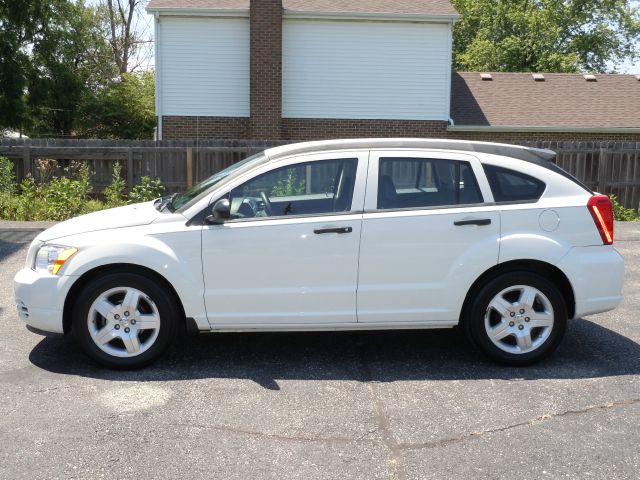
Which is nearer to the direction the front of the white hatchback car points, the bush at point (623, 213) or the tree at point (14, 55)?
the tree

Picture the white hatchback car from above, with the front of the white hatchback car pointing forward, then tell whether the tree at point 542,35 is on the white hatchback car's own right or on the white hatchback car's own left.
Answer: on the white hatchback car's own right

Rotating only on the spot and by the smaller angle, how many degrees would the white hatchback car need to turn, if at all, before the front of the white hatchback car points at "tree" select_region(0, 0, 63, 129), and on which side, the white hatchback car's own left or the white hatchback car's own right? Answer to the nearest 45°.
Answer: approximately 45° to the white hatchback car's own right

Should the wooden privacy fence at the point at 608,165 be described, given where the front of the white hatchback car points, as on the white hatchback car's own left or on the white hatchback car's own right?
on the white hatchback car's own right

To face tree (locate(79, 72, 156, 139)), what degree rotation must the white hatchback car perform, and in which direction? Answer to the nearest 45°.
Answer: approximately 90° to its right

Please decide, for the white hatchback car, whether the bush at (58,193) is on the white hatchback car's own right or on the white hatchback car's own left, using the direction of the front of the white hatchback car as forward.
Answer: on the white hatchback car's own right

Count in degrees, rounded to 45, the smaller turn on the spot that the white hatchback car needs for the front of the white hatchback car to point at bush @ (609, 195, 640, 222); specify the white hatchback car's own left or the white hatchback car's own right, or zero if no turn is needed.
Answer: approximately 135° to the white hatchback car's own right

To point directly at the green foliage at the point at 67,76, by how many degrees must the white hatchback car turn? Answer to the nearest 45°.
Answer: approximately 90° to its right

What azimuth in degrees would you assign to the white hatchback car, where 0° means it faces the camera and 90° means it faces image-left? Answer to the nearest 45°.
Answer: approximately 90°

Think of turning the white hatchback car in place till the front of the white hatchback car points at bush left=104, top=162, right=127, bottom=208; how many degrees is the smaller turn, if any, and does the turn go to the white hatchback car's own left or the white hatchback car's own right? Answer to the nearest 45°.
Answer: approximately 45° to the white hatchback car's own right

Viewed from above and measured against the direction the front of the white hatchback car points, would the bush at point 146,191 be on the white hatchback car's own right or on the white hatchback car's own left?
on the white hatchback car's own right

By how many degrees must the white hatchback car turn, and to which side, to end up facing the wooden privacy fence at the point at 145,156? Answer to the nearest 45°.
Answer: approximately 90° to its right
